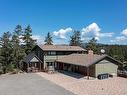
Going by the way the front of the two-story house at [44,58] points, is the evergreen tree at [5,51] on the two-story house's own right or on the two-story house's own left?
on the two-story house's own right

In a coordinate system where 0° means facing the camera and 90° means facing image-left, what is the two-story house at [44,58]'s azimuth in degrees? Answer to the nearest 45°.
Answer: approximately 45°
